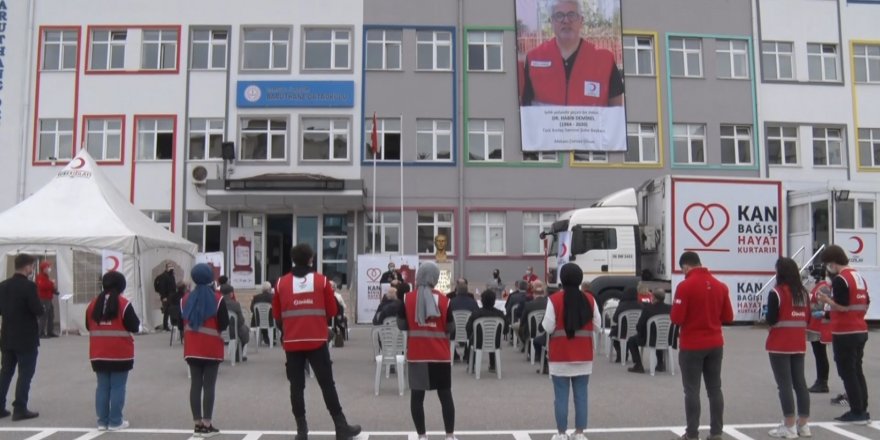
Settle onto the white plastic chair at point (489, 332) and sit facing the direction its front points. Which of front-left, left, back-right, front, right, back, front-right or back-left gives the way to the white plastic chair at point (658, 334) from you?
right

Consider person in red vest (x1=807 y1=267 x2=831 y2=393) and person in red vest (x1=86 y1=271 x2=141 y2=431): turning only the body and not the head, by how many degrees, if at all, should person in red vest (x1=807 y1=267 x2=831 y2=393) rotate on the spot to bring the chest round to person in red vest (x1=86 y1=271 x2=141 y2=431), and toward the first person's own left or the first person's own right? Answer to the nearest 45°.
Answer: approximately 45° to the first person's own right

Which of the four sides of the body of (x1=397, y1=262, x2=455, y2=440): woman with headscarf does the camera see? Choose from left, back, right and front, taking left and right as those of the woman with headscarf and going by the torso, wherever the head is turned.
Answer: back

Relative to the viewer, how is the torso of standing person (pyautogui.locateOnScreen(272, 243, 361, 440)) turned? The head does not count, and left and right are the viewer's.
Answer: facing away from the viewer

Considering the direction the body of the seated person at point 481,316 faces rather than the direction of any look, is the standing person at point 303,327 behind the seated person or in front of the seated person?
behind

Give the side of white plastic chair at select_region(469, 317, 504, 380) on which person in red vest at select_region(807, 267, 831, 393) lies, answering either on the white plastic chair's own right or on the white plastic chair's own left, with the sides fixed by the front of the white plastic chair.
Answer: on the white plastic chair's own right

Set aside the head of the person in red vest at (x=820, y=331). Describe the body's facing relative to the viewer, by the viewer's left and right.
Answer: facing to the left of the viewer

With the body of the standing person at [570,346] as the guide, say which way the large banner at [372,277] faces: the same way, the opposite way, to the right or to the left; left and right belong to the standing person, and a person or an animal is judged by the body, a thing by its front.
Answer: the opposite way

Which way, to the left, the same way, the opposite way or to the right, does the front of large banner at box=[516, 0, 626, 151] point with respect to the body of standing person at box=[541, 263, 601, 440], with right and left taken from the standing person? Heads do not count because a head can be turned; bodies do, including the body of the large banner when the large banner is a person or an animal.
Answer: the opposite way

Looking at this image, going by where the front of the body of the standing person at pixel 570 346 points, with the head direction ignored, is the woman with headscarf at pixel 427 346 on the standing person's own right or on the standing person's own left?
on the standing person's own left

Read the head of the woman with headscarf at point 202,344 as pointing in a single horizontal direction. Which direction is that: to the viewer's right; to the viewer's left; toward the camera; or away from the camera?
away from the camera
